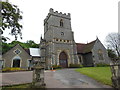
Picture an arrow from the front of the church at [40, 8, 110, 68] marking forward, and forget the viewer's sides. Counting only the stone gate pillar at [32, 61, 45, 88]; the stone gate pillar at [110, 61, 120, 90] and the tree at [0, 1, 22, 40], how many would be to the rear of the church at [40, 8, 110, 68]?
0

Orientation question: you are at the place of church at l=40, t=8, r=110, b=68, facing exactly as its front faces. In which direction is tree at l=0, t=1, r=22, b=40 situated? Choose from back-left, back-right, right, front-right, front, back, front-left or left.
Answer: front

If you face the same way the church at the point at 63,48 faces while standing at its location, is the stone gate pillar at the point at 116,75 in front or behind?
in front

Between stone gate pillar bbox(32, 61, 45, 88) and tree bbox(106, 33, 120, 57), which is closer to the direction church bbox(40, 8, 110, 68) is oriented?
the stone gate pillar

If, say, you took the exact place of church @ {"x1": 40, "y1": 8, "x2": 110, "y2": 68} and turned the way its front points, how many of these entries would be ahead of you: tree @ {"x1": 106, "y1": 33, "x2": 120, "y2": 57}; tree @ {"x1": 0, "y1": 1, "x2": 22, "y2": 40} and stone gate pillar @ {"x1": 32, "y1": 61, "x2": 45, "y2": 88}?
2

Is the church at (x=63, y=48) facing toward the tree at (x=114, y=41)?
no

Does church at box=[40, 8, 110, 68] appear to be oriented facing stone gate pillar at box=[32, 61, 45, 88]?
yes

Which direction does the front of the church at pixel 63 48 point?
toward the camera
